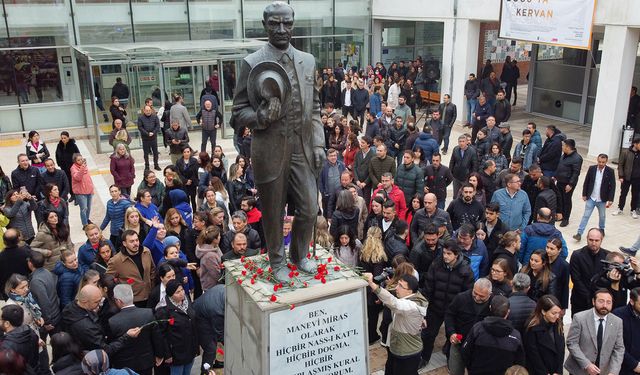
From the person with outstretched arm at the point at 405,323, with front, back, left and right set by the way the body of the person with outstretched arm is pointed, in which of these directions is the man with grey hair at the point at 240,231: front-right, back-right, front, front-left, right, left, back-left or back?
front-right

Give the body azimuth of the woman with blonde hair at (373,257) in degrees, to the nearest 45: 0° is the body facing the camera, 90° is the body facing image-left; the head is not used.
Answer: approximately 180°

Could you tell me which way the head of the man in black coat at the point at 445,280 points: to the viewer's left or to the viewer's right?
to the viewer's left

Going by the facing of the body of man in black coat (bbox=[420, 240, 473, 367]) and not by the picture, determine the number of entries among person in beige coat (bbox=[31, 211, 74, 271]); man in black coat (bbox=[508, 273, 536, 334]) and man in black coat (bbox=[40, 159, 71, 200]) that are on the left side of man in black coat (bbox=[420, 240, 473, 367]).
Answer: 1

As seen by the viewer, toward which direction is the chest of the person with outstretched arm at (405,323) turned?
to the viewer's left

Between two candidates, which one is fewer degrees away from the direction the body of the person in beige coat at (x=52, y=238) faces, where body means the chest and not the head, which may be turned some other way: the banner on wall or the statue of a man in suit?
the statue of a man in suit

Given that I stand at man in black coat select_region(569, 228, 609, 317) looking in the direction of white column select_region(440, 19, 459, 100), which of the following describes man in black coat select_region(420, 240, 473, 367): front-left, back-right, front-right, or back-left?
back-left

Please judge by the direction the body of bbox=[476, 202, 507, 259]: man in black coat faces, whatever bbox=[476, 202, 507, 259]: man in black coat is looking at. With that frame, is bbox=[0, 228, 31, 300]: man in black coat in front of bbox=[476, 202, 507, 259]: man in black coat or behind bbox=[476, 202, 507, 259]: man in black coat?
in front

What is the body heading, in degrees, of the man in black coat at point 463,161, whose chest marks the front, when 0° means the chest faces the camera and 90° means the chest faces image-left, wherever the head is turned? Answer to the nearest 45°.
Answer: approximately 0°
